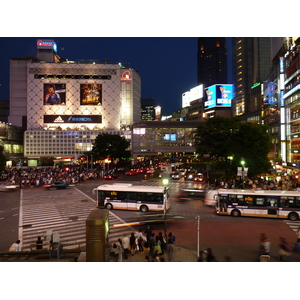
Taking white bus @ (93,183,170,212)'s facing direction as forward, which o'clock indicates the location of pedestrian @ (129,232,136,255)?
The pedestrian is roughly at 9 o'clock from the white bus.

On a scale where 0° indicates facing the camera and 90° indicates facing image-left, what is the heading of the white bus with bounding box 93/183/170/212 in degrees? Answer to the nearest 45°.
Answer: approximately 90°

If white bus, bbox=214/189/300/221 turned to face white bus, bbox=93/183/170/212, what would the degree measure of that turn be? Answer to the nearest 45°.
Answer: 0° — it already faces it

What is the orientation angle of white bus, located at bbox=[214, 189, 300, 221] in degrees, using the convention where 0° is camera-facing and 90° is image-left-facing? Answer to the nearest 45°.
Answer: approximately 90°

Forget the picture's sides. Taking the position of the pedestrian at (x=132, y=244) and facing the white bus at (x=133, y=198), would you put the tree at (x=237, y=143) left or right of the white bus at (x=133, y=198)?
right

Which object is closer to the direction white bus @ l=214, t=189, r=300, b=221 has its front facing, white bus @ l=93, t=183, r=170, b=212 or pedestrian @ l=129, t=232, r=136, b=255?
the white bus

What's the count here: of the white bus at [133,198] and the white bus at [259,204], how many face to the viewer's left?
2

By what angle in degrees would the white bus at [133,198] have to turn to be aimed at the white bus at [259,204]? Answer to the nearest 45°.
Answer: approximately 180°

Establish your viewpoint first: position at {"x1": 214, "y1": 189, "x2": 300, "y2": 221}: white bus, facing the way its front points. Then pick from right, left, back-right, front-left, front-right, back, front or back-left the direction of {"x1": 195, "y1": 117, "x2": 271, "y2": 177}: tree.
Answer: right

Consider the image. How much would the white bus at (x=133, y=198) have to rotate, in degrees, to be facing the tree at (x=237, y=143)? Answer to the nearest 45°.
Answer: approximately 135° to its right
